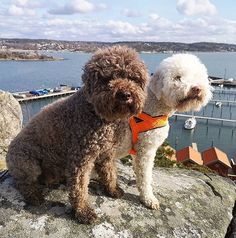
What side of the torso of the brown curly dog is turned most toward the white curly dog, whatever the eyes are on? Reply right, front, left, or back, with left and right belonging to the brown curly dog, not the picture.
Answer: left

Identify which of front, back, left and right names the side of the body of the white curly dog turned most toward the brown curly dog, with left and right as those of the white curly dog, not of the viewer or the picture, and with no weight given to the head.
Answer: right

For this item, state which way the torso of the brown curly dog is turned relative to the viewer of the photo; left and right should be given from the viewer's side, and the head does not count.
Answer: facing the viewer and to the right of the viewer

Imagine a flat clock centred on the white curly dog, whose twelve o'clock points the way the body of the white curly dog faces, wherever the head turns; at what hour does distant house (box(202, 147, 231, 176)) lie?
The distant house is roughly at 8 o'clock from the white curly dog.

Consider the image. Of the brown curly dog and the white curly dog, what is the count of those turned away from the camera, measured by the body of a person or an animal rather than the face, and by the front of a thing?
0

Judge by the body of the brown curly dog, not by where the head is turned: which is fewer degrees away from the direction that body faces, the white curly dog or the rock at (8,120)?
the white curly dog

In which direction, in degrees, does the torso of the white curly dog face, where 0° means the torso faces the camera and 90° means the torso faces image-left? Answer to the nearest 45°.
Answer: approximately 315°
